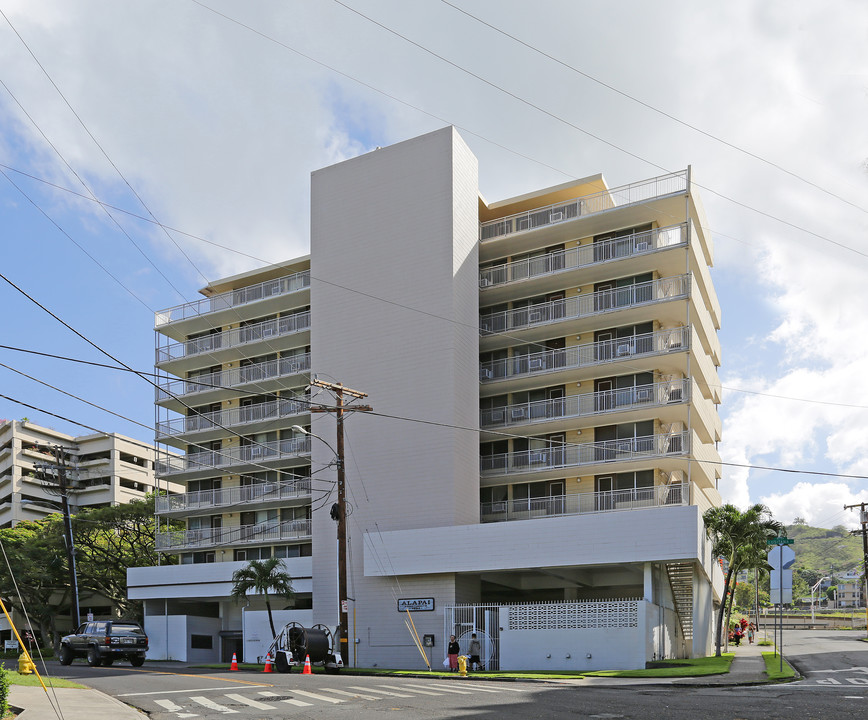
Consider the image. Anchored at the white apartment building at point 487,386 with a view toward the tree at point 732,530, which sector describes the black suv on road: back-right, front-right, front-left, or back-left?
back-right

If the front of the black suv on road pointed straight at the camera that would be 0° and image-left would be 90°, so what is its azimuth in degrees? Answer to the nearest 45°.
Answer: approximately 135°

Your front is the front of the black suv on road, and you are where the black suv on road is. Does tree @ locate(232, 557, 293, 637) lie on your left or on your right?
on your right

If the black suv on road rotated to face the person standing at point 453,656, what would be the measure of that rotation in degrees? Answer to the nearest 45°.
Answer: approximately 180°

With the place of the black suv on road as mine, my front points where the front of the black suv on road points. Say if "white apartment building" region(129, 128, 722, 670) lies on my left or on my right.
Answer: on my right
